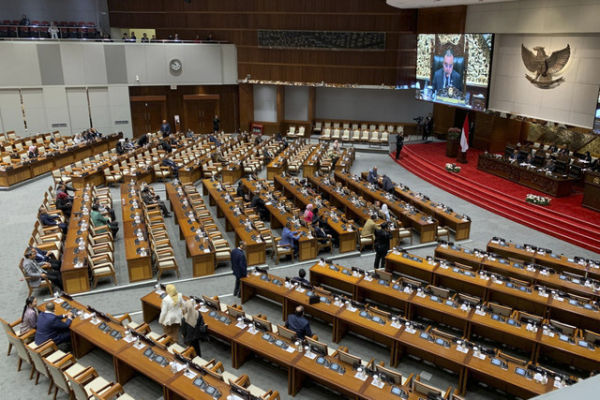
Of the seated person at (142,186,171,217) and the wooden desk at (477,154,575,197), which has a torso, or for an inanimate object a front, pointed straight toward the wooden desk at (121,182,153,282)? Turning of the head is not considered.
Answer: the wooden desk at (477,154,575,197)

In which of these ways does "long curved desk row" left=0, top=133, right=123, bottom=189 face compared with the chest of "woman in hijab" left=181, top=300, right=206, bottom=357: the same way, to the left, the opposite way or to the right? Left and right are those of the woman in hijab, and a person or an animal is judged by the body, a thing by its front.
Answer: to the right

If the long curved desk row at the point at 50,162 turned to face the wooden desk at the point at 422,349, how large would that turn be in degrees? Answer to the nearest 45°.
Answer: approximately 45° to its right

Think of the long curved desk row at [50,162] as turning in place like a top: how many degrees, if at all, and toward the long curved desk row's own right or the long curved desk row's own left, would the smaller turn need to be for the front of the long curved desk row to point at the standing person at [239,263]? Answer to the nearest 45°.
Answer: approximately 45° to the long curved desk row's own right

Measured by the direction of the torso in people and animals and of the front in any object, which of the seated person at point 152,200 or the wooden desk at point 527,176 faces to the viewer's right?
the seated person

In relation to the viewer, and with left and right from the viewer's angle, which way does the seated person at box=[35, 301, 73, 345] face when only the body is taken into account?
facing away from the viewer and to the right of the viewer

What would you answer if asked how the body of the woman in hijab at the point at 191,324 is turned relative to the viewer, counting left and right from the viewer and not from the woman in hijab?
facing away from the viewer and to the right of the viewer

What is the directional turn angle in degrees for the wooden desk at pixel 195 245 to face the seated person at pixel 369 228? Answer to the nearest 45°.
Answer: approximately 180°

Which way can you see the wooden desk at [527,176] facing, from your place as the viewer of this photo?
facing the viewer and to the left of the viewer

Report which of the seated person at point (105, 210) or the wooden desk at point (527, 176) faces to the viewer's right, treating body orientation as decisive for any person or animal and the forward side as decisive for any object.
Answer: the seated person

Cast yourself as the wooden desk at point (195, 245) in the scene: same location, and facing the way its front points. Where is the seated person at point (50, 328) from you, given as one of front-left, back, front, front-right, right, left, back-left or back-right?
front-left

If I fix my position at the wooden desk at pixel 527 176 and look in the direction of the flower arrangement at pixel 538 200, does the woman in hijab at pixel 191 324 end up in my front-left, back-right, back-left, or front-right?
front-right

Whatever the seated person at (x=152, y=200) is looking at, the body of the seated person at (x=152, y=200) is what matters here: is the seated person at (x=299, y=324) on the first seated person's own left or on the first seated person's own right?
on the first seated person's own right

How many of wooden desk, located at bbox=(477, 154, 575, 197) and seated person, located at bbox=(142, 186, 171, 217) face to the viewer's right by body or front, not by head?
1

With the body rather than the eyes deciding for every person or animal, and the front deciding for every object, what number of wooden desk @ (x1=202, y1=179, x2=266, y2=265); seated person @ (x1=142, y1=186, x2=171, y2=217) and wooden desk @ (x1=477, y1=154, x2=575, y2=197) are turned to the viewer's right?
2
